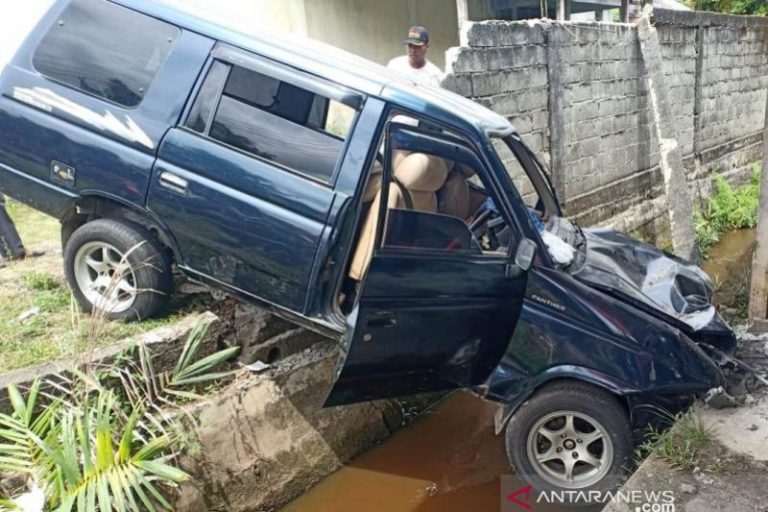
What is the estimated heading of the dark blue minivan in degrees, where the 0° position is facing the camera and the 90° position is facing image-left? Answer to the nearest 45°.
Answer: approximately 270°

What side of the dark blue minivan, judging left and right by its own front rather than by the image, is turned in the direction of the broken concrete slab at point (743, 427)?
front

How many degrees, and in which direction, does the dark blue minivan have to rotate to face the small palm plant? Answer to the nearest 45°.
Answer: approximately 135° to its right

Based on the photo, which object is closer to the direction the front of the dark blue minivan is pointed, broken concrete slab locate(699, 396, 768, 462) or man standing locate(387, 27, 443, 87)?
the broken concrete slab

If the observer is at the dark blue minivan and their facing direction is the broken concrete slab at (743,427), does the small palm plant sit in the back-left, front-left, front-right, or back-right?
back-right

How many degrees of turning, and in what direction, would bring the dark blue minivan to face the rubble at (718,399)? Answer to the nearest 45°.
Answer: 0° — it already faces it

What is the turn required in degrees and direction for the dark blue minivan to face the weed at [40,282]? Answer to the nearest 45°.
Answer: approximately 135° to its left

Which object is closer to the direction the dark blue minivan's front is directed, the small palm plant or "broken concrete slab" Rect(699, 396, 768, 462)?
the broken concrete slab
